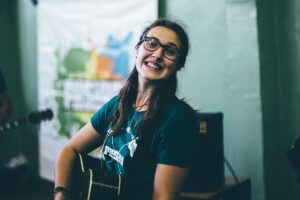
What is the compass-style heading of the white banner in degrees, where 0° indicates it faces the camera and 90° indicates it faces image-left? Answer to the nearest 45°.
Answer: approximately 0°

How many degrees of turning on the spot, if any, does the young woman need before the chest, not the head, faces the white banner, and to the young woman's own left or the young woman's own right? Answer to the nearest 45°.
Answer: approximately 135° to the young woman's own right

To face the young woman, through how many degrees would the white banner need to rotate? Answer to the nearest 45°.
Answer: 0° — it already faces them

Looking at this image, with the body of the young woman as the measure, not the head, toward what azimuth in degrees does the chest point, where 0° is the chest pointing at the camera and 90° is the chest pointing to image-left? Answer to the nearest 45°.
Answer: approximately 45°
